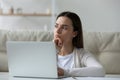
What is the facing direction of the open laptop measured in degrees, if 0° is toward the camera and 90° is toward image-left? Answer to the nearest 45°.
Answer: approximately 180°

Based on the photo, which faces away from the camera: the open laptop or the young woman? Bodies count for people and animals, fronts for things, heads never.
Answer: the open laptop

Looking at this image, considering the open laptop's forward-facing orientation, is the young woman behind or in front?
in front

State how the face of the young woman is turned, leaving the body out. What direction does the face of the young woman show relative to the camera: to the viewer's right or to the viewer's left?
to the viewer's left

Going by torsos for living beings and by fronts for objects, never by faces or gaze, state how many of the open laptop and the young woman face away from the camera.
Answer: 1

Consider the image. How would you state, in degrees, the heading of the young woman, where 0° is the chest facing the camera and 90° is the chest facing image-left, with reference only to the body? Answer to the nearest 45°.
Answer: approximately 45°

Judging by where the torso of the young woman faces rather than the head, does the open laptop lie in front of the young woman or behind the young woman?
in front
